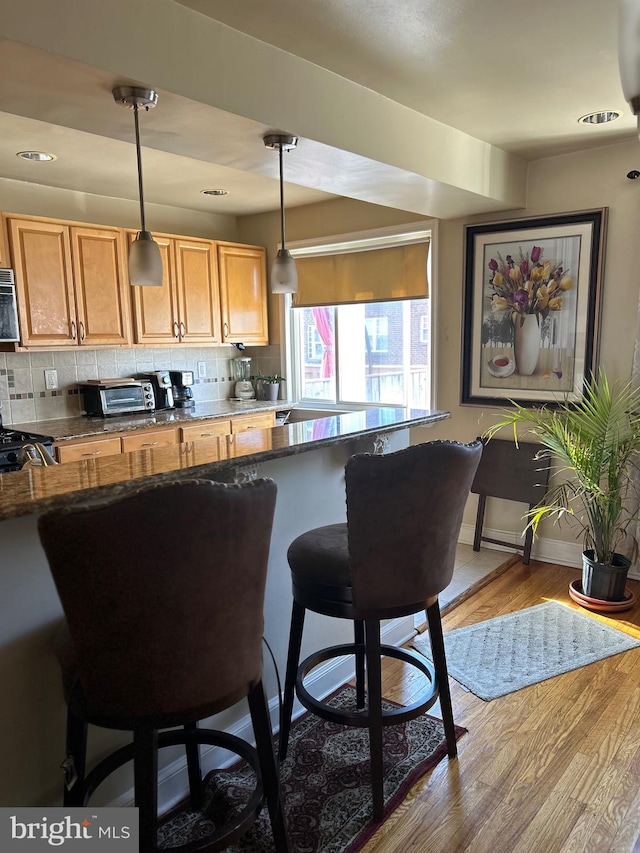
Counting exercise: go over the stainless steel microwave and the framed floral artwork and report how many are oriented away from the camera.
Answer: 0

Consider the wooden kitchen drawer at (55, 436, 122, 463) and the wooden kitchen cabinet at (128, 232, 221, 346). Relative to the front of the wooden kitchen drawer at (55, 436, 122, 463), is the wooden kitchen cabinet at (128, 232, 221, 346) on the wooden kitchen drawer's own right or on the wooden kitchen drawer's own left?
on the wooden kitchen drawer's own left

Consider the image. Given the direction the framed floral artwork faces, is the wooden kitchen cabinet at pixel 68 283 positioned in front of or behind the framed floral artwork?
in front

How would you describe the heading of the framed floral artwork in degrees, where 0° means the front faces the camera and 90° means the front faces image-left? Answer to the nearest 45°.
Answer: approximately 45°

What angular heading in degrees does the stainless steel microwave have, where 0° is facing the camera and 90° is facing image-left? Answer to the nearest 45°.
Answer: approximately 315°

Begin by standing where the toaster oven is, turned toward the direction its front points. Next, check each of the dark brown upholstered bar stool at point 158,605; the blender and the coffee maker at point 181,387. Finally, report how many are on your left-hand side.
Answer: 2

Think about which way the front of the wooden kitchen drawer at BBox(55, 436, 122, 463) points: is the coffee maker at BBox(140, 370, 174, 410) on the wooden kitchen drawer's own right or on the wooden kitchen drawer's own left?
on the wooden kitchen drawer's own left

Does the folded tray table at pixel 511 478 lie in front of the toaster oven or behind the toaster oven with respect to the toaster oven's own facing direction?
in front

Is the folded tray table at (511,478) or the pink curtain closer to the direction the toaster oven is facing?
the folded tray table

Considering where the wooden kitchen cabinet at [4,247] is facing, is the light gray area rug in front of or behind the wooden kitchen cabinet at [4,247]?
in front

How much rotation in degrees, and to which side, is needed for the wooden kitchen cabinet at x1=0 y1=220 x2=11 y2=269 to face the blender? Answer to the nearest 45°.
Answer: approximately 90° to its left

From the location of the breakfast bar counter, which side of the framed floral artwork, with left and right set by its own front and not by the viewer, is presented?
front

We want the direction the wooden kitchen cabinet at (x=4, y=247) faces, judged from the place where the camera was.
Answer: facing the viewer and to the right of the viewer

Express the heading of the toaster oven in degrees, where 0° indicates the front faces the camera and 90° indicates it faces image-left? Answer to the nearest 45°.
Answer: approximately 315°

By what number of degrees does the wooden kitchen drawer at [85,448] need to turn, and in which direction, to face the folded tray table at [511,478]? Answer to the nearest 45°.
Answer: approximately 45° to its left
